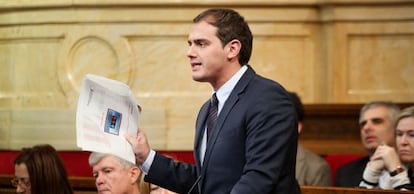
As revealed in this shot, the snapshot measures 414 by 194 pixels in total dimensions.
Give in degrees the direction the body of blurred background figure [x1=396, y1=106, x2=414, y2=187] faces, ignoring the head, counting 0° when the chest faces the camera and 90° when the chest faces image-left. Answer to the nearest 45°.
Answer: approximately 45°

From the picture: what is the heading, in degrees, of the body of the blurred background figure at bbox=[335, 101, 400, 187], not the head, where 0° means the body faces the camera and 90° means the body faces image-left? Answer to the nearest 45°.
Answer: approximately 45°

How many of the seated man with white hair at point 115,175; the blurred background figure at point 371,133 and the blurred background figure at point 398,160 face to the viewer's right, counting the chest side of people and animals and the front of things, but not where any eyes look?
0

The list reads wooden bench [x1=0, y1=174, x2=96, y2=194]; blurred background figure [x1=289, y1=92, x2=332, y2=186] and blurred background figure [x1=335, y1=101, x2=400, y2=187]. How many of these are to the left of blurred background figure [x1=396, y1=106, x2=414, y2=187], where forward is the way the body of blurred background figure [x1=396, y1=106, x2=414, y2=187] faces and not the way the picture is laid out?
0

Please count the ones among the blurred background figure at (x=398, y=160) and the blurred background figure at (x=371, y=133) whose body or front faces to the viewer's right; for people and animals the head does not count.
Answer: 0

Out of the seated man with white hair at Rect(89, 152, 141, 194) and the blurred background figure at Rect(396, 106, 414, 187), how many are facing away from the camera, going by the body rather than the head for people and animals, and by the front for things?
0

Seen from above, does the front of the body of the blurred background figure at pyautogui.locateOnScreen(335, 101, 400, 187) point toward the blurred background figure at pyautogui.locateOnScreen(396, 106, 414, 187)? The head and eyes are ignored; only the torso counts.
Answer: no

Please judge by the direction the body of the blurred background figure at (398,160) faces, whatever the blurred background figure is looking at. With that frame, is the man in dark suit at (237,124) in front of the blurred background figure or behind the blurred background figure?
in front

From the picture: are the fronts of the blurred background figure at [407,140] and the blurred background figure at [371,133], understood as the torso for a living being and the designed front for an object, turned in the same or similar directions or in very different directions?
same or similar directions

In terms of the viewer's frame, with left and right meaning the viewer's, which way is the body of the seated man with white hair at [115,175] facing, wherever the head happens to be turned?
facing the viewer and to the left of the viewer

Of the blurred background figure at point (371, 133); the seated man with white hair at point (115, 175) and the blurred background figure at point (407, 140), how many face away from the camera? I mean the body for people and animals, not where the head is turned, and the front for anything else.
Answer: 0

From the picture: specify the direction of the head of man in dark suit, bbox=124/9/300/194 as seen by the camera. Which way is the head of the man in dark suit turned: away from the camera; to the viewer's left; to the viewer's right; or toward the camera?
to the viewer's left

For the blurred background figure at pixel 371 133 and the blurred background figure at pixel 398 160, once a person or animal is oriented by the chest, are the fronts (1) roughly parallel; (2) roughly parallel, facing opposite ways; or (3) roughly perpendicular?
roughly parallel

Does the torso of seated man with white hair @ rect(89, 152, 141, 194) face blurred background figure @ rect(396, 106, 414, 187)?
no
